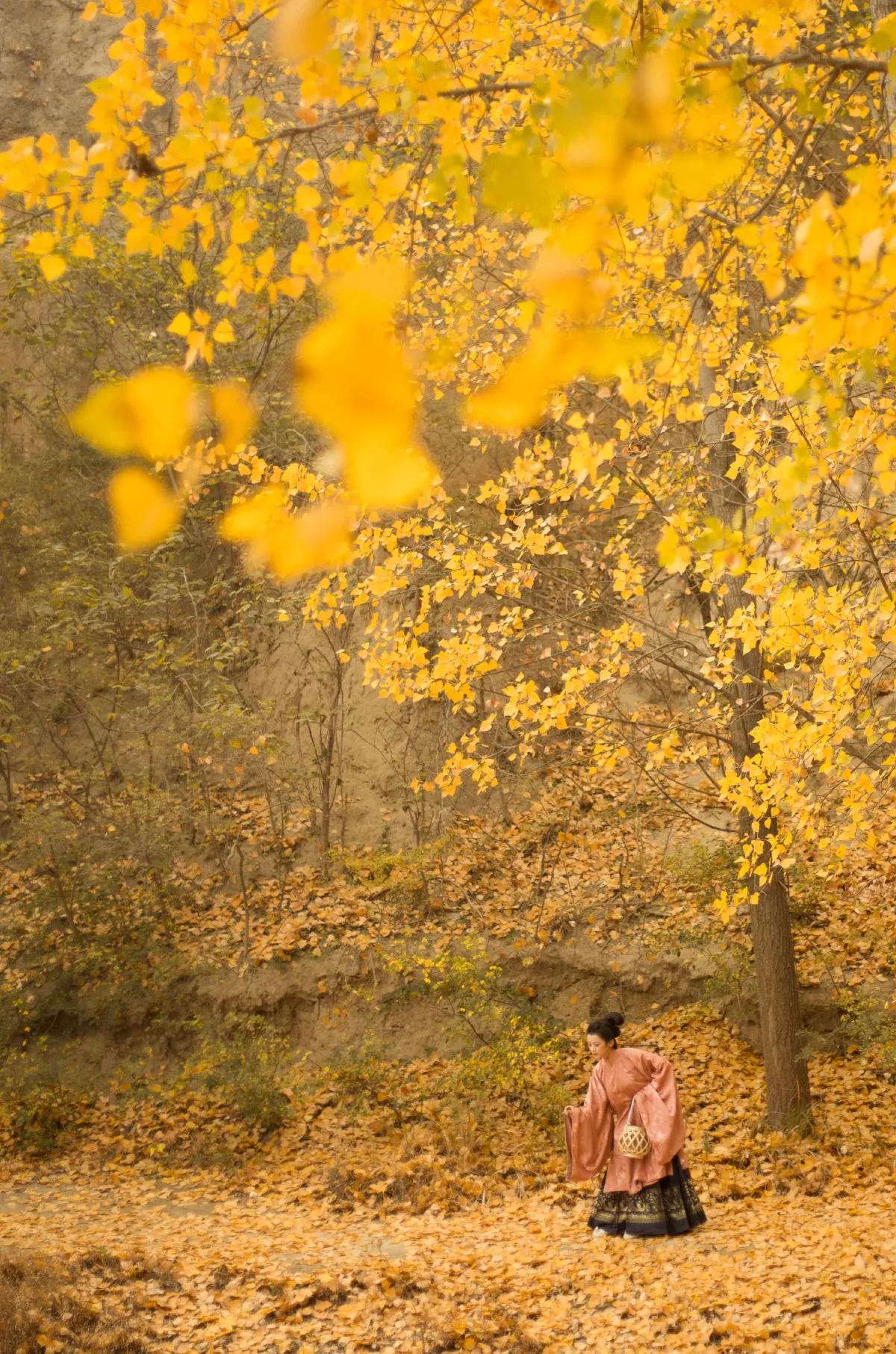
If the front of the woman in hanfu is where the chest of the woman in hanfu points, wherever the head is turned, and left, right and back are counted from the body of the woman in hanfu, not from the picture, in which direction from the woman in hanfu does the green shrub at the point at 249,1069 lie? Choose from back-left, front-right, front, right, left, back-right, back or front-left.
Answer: right

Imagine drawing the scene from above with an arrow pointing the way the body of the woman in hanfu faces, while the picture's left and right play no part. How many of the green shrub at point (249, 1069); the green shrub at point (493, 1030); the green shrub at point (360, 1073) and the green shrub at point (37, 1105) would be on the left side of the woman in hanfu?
0

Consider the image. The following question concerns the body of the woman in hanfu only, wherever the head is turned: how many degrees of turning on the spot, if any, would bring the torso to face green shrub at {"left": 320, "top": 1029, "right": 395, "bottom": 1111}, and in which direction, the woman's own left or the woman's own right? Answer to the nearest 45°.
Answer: approximately 90° to the woman's own right

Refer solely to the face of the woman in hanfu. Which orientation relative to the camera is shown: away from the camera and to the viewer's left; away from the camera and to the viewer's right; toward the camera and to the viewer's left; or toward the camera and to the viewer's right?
toward the camera and to the viewer's left

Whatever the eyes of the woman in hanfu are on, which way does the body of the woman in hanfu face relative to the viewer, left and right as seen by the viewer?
facing the viewer and to the left of the viewer

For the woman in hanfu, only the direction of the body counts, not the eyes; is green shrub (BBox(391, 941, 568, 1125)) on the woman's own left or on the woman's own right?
on the woman's own right

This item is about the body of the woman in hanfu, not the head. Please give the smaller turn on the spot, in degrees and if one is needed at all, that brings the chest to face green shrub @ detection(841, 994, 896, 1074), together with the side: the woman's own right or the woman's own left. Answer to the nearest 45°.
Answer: approximately 180°

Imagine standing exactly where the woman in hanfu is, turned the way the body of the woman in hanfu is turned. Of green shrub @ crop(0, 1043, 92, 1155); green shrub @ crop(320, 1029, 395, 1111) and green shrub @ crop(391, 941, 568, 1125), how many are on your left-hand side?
0
